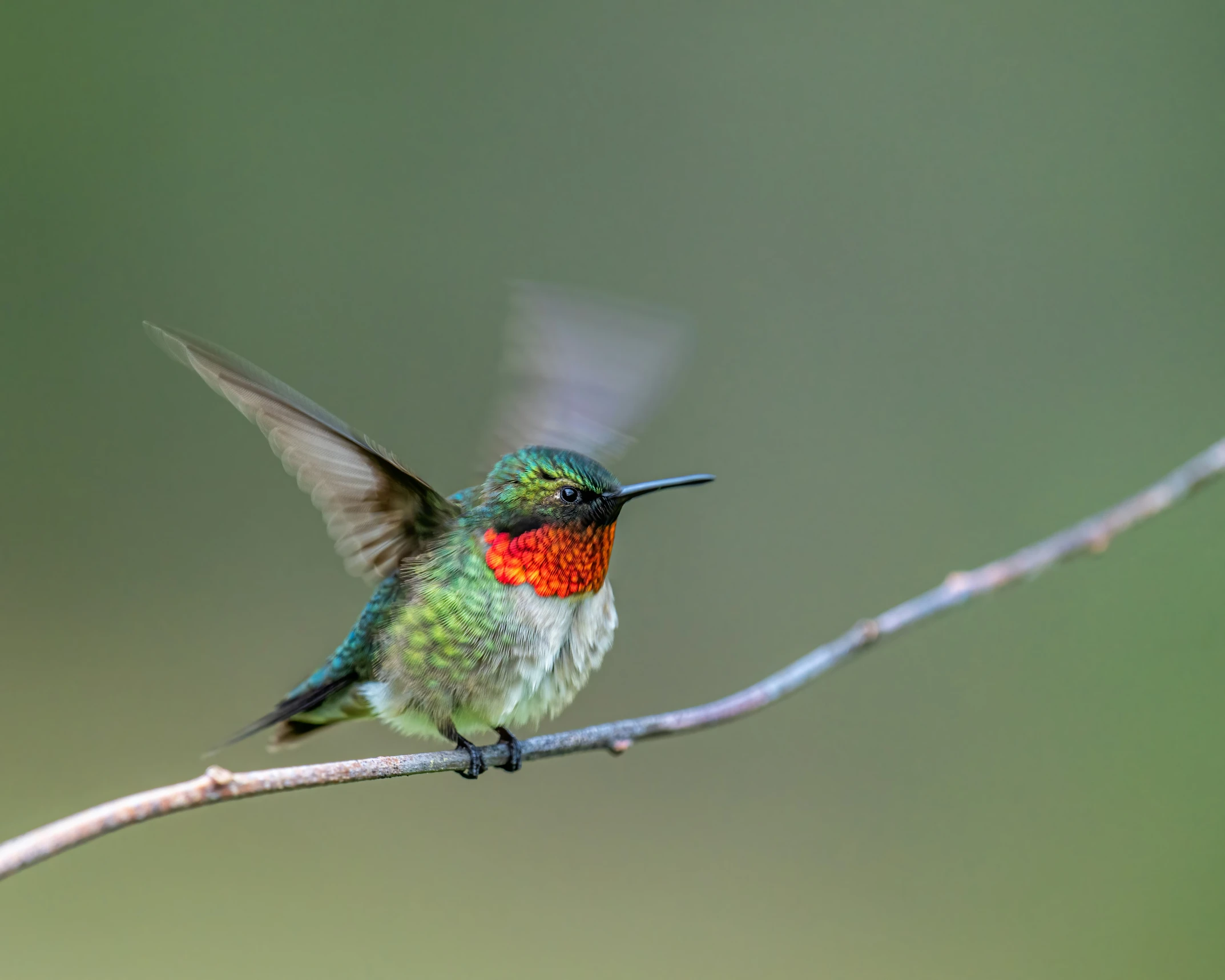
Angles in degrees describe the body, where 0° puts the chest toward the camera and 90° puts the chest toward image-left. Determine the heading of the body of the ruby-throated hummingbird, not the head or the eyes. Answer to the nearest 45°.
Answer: approximately 315°
